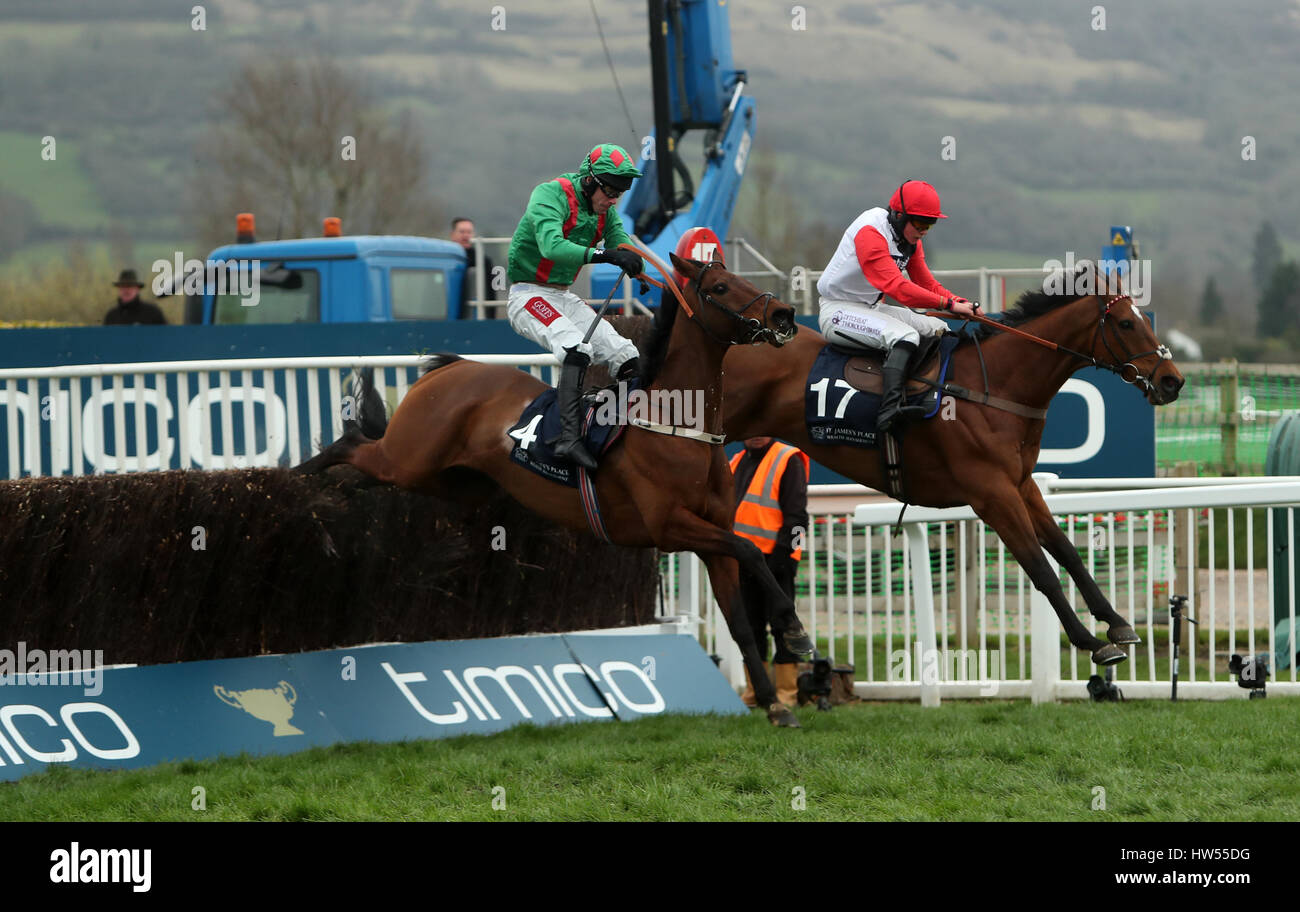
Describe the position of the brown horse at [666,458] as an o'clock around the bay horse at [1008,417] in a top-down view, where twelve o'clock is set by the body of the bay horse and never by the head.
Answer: The brown horse is roughly at 5 o'clock from the bay horse.

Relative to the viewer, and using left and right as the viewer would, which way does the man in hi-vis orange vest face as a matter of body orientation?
facing the viewer and to the left of the viewer

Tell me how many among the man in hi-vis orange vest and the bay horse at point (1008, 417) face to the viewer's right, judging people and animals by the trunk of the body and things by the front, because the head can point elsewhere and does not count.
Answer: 1

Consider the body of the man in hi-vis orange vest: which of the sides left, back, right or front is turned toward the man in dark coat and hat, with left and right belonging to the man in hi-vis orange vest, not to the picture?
right

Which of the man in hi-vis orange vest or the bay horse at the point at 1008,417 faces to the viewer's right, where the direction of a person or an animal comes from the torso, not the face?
the bay horse

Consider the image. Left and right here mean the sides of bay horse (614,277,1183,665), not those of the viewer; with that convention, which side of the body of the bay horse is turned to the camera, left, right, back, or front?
right

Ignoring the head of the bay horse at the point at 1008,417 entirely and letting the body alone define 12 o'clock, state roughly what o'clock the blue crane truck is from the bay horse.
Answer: The blue crane truck is roughly at 8 o'clock from the bay horse.

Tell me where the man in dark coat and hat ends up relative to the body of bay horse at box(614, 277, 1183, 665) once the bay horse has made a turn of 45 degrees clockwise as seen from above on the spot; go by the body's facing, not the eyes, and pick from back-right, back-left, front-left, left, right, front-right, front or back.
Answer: back

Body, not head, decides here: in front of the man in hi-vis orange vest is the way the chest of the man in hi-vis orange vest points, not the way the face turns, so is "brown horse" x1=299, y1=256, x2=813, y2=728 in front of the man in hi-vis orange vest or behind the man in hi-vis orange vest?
in front
